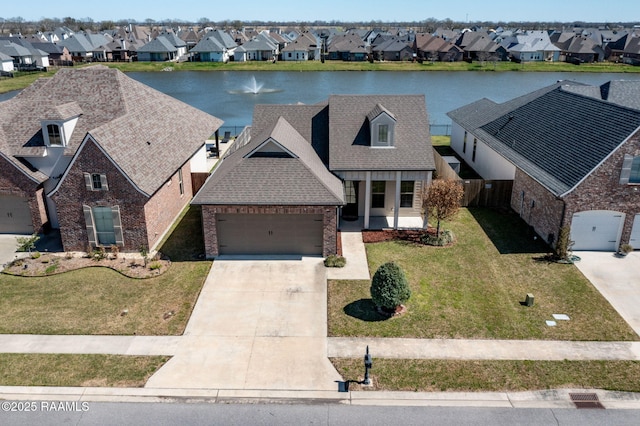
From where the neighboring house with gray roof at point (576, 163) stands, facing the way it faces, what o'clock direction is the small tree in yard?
The small tree in yard is roughly at 2 o'clock from the neighboring house with gray roof.

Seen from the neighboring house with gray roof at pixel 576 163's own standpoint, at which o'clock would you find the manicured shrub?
The manicured shrub is roughly at 1 o'clock from the neighboring house with gray roof.

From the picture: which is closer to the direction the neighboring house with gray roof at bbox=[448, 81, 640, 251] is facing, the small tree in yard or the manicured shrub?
the manicured shrub

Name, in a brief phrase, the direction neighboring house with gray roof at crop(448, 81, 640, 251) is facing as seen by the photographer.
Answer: facing the viewer

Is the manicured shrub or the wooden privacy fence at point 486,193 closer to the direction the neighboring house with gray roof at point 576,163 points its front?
the manicured shrub
